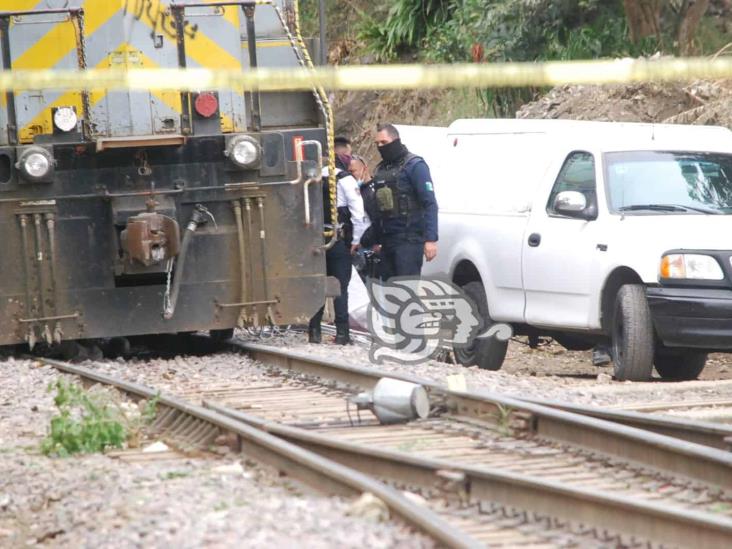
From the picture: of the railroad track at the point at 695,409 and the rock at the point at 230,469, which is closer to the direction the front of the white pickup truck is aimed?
the railroad track

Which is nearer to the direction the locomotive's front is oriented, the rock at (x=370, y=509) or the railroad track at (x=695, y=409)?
the rock

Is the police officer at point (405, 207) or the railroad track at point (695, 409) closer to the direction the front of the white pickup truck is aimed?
the railroad track

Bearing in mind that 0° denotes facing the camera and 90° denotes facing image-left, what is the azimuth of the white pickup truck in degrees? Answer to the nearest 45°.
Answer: approximately 315°

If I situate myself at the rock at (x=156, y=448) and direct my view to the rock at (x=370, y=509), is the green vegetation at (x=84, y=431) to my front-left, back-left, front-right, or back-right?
back-right

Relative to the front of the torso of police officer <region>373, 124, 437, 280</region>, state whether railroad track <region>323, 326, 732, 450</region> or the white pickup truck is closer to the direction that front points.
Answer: the railroad track

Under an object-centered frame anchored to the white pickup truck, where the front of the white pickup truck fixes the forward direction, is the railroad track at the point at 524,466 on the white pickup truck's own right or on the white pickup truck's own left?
on the white pickup truck's own right

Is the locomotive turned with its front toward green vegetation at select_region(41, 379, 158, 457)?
yes

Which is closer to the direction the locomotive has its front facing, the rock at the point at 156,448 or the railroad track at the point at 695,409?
the rock

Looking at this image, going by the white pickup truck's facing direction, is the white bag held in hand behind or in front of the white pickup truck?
behind

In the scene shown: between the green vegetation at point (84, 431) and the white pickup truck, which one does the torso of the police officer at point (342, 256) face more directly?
the green vegetation
